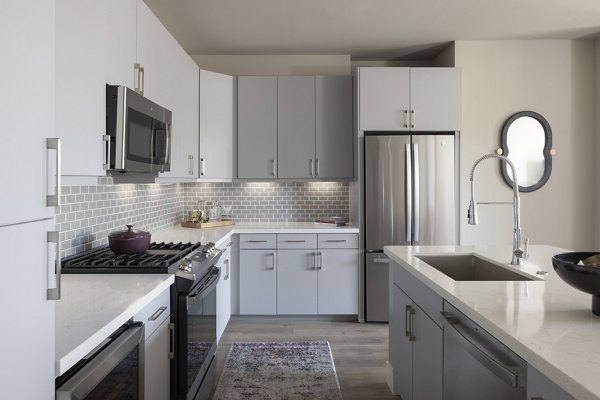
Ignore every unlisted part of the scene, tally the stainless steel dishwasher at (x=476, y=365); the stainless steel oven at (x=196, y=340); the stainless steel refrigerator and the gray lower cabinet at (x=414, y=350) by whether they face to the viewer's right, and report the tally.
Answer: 1

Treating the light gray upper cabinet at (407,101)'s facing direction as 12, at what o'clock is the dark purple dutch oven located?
The dark purple dutch oven is roughly at 1 o'clock from the light gray upper cabinet.

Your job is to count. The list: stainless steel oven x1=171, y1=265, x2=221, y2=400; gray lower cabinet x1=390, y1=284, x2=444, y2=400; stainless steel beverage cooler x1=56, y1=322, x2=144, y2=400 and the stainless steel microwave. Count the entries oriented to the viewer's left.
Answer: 1

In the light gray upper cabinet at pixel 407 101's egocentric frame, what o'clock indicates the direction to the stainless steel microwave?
The stainless steel microwave is roughly at 1 o'clock from the light gray upper cabinet.

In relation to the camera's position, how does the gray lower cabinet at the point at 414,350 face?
facing to the left of the viewer

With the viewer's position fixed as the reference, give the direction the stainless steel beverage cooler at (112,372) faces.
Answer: facing the viewer and to the right of the viewer

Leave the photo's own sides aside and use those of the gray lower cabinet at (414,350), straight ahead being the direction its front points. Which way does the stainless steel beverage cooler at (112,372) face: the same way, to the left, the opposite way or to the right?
the opposite way

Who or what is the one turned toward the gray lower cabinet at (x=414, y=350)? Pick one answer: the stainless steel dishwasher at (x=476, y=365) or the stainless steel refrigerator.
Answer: the stainless steel refrigerator

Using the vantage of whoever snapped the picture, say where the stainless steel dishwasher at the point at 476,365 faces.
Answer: facing the viewer and to the left of the viewer

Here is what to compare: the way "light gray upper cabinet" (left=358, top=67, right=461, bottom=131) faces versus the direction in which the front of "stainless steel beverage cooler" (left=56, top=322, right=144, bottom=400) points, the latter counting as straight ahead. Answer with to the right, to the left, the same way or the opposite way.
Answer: to the right

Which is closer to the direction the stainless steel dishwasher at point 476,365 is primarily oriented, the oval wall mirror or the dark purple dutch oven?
the dark purple dutch oven

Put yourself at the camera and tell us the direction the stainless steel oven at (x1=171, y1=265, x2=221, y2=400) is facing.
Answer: facing to the right of the viewer

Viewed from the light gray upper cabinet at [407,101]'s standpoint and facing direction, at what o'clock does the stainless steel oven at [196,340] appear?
The stainless steel oven is roughly at 1 o'clock from the light gray upper cabinet.
